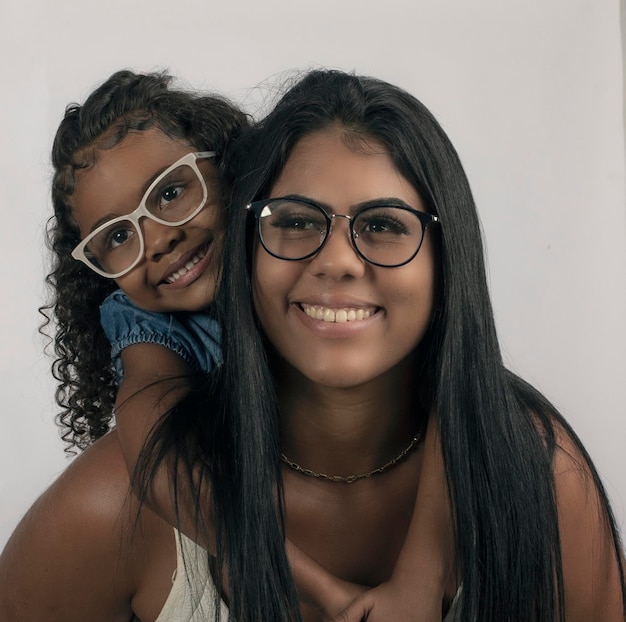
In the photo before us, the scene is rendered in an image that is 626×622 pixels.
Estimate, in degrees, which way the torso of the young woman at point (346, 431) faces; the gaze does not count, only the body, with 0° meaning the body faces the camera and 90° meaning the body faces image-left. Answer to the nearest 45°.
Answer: approximately 0°
